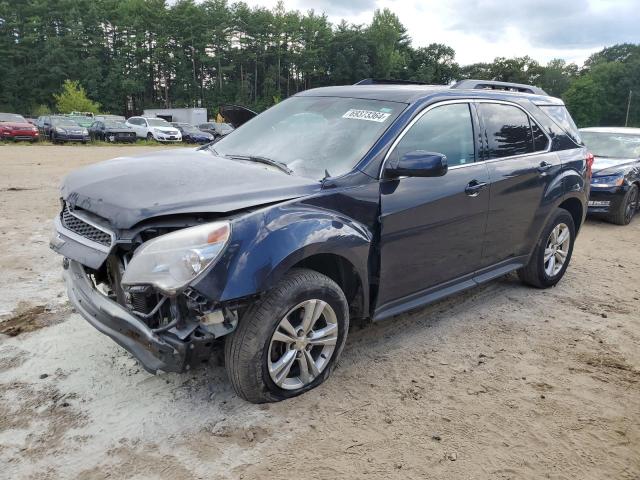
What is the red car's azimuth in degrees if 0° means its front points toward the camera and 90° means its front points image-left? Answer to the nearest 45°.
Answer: approximately 315°

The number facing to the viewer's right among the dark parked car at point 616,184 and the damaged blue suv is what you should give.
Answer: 0

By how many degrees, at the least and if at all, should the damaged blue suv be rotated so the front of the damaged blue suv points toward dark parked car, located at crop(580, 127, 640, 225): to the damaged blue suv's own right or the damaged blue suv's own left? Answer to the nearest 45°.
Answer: approximately 180°

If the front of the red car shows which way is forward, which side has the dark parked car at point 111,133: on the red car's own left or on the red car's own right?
on the red car's own left

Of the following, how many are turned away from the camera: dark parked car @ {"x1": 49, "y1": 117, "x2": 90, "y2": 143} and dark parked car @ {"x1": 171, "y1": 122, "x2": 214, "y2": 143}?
0

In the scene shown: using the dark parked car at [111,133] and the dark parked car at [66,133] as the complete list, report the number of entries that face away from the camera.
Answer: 0

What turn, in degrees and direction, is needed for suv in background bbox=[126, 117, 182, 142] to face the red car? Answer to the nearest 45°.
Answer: approximately 90° to its right

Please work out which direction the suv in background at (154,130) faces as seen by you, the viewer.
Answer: facing the viewer and to the right of the viewer

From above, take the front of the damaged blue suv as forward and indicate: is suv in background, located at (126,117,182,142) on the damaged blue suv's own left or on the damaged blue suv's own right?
on the damaged blue suv's own right

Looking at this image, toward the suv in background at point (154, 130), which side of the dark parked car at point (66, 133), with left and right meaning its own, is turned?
left

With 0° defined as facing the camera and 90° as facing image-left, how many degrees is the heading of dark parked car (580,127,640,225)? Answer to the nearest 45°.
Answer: approximately 45°

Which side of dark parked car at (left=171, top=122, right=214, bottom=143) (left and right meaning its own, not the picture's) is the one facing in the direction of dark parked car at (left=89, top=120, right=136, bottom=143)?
back
